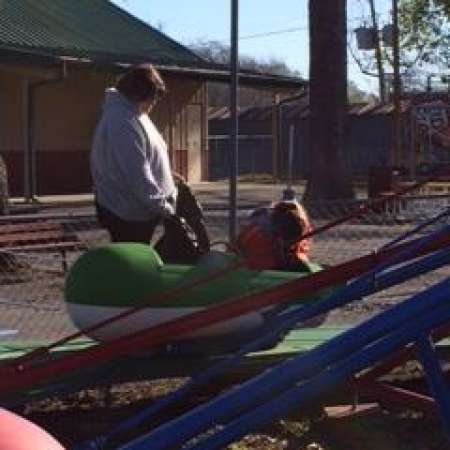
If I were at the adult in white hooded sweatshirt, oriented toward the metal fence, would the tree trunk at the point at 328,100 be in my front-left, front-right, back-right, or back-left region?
front-right

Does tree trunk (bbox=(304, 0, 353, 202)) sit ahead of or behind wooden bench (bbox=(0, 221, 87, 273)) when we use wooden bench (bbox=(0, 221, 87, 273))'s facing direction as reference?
behind

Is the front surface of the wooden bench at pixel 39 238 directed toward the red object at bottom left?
yes

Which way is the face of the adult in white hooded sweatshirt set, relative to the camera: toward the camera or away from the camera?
away from the camera

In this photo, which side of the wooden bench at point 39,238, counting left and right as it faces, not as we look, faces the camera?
front
